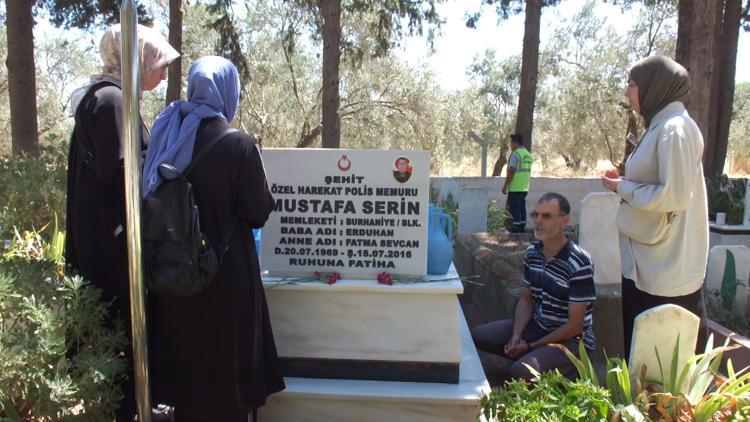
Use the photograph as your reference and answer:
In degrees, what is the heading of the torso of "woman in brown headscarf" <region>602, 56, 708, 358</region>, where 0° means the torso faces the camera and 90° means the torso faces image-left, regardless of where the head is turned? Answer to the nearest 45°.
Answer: approximately 90°

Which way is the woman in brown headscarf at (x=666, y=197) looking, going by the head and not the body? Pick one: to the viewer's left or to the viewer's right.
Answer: to the viewer's left

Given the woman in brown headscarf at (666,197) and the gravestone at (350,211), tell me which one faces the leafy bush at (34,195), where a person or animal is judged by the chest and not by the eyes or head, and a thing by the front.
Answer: the woman in brown headscarf

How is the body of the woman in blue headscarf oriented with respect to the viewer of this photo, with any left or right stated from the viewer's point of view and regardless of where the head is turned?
facing away from the viewer and to the right of the viewer

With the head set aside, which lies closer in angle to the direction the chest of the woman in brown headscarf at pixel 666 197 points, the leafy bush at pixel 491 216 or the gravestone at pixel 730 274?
the leafy bush

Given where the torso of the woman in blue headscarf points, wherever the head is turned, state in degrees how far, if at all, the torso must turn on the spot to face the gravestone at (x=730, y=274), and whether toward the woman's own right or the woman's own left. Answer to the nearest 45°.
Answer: approximately 45° to the woman's own right

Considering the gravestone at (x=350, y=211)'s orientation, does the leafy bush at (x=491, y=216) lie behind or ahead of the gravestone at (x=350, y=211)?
behind

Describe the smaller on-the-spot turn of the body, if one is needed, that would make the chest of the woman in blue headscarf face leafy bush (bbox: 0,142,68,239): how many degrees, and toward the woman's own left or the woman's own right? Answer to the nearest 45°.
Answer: approximately 90° to the woman's own left

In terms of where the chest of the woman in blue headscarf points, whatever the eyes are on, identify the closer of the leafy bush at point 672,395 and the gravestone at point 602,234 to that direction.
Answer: the gravestone

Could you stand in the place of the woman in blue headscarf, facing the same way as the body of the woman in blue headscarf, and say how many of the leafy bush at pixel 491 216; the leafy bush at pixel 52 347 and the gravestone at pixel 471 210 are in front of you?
2
